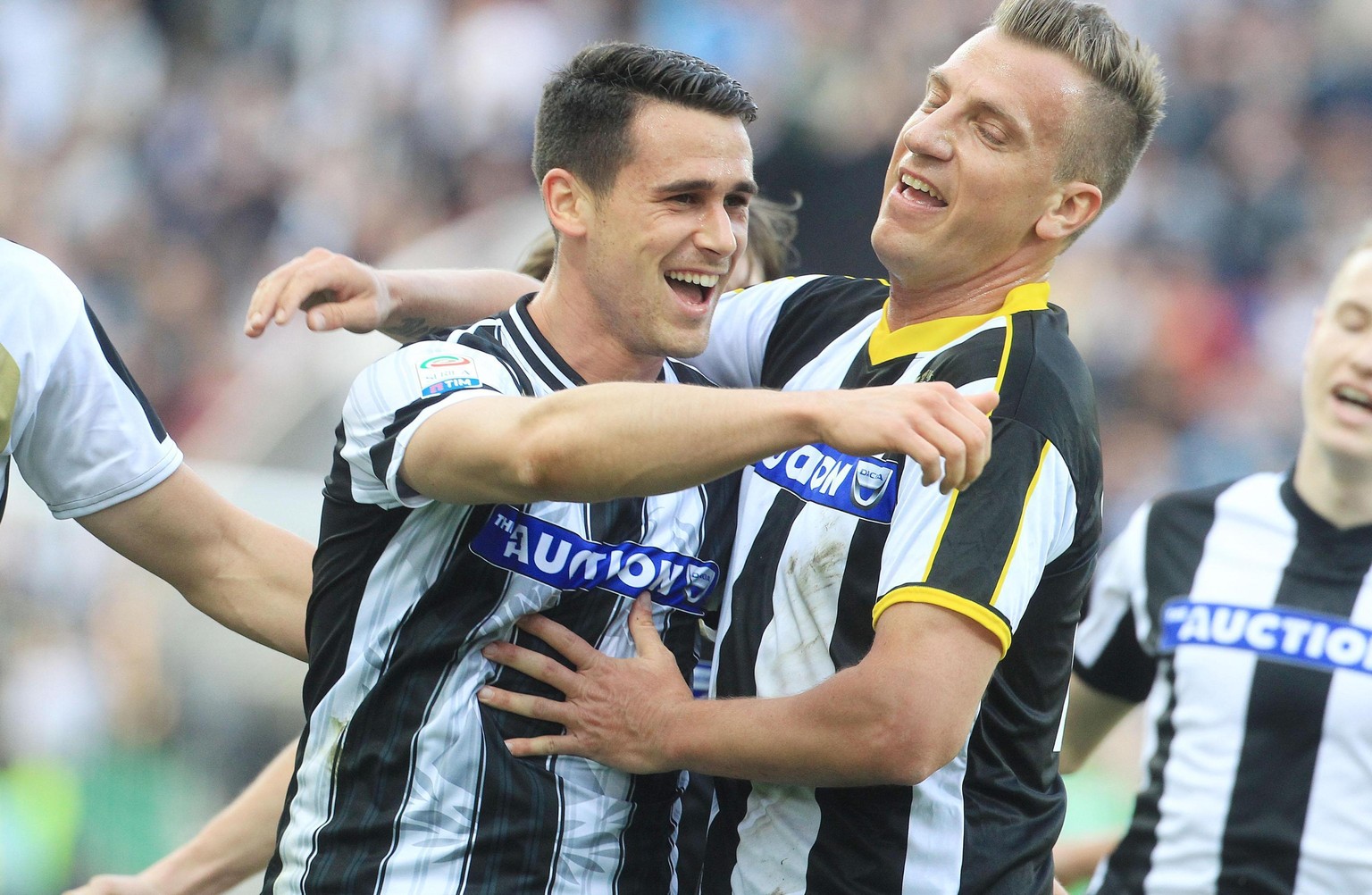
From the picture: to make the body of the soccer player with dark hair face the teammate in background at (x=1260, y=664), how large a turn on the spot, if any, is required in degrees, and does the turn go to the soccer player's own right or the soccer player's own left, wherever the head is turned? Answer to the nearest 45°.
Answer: approximately 90° to the soccer player's own left

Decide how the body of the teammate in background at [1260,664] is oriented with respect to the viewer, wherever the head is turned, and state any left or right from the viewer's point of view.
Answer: facing the viewer

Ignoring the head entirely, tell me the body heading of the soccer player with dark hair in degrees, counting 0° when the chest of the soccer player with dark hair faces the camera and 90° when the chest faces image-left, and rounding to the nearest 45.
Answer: approximately 315°

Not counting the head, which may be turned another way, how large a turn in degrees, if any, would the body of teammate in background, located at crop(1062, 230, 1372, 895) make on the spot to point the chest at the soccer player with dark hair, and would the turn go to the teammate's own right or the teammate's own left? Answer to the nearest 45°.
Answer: approximately 45° to the teammate's own right

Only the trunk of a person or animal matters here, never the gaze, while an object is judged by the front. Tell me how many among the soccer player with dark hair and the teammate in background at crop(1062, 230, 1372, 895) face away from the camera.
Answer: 0

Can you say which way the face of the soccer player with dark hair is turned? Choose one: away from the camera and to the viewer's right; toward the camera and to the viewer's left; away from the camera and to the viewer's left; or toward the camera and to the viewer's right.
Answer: toward the camera and to the viewer's right
